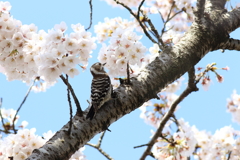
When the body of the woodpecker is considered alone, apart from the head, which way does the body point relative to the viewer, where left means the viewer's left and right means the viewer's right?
facing away from the viewer and to the right of the viewer

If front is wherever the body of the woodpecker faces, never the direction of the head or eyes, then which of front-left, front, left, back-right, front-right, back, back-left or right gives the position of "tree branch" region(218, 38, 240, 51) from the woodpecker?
front-right
